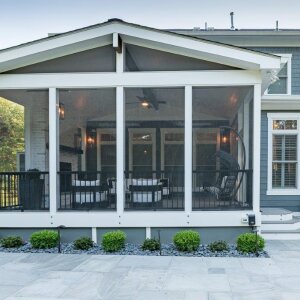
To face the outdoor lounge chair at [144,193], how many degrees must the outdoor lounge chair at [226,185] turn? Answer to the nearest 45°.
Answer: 0° — it already faces it

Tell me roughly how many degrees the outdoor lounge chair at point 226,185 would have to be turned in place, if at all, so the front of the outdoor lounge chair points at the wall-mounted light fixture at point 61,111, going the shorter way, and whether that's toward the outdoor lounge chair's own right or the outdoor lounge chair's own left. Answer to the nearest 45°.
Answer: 0° — it already faces it

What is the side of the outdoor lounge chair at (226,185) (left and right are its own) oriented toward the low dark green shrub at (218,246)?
left

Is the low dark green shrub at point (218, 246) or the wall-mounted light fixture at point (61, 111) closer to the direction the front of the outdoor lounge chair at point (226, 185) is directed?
the wall-mounted light fixture

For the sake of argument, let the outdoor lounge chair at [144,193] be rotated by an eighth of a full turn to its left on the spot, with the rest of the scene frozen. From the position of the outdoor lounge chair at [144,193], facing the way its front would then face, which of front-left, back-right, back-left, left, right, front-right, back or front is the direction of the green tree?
front

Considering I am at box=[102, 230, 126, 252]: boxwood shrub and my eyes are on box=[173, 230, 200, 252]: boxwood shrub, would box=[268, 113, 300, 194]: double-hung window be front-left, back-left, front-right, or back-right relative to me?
front-left

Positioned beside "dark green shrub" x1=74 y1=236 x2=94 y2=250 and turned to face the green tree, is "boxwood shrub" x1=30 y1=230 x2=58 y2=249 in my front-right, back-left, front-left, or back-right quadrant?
front-left

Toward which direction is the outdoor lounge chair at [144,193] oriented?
away from the camera

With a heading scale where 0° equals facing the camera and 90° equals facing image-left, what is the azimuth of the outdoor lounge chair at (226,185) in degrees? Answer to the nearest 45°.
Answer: approximately 90°

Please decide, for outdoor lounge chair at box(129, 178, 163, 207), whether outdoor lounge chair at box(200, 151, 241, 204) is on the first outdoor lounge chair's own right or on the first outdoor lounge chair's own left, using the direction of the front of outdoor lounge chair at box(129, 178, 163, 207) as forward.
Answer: on the first outdoor lounge chair's own right

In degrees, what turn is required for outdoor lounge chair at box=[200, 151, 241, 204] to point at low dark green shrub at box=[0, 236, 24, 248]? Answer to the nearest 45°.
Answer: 0° — it already faces it

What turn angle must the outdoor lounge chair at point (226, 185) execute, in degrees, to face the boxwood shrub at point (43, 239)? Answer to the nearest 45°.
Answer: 0° — it already faces it

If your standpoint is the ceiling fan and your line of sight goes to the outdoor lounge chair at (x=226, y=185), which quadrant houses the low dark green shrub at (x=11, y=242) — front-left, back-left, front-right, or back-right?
back-right

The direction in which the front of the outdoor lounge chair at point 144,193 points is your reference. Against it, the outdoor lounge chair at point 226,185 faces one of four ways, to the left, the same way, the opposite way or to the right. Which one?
to the left

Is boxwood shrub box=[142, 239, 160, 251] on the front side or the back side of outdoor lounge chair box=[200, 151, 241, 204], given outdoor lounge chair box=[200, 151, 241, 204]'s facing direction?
on the front side
